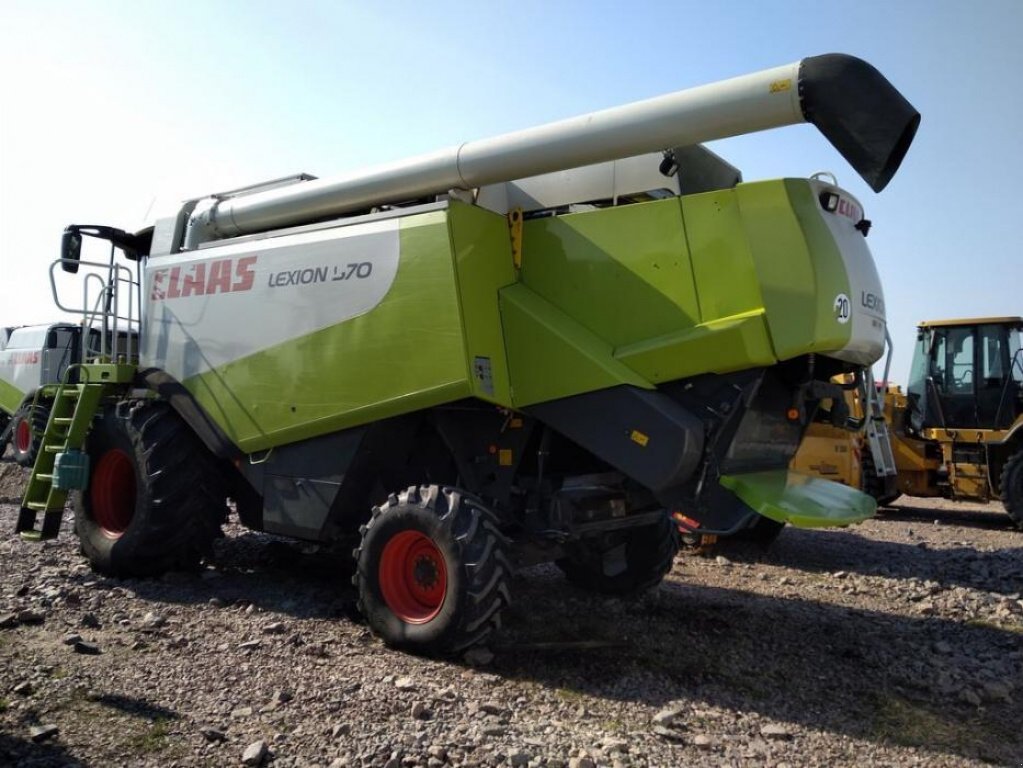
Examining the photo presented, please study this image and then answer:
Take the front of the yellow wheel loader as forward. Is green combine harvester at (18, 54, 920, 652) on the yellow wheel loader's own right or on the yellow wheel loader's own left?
on the yellow wheel loader's own left

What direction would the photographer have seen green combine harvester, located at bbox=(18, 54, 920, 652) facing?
facing away from the viewer and to the left of the viewer

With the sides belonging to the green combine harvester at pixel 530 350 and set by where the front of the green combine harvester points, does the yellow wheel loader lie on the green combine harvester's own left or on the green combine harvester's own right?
on the green combine harvester's own right

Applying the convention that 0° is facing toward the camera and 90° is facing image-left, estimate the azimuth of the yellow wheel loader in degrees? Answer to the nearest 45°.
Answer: approximately 90°
